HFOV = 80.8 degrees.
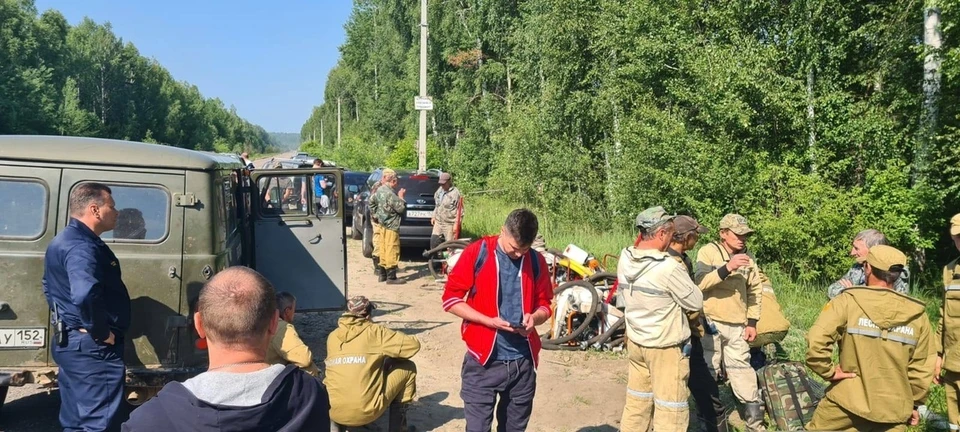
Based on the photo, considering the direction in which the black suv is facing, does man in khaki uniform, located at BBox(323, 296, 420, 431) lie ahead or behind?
behind

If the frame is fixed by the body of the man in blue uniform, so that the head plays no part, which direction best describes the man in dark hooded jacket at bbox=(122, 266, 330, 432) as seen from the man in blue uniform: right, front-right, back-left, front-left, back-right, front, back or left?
right

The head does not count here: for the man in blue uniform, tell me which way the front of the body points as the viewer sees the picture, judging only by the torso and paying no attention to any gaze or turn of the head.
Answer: to the viewer's right

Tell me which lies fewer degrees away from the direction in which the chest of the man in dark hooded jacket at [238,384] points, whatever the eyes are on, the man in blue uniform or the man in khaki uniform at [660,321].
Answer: the man in blue uniform

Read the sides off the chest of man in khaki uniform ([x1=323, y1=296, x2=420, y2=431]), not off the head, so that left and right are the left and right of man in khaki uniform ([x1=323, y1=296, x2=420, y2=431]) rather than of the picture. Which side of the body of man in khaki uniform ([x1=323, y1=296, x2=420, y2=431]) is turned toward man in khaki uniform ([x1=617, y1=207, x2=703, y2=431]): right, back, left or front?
right

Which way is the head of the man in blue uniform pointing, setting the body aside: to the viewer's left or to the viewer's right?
to the viewer's right

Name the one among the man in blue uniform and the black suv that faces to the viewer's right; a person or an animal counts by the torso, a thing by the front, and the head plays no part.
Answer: the man in blue uniform

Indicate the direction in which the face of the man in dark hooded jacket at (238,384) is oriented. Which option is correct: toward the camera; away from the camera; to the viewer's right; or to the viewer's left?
away from the camera

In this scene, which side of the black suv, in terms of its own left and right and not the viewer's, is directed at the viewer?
back

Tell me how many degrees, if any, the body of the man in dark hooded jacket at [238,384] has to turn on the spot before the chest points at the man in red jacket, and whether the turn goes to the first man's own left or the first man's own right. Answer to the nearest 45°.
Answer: approximately 45° to the first man's own right

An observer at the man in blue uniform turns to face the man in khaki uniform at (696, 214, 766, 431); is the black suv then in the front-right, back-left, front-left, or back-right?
front-left

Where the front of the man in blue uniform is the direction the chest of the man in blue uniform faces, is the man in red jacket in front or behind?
in front

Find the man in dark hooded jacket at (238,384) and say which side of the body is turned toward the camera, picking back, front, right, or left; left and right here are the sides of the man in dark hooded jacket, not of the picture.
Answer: back

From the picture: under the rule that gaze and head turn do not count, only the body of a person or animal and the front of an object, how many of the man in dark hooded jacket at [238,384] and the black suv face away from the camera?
2

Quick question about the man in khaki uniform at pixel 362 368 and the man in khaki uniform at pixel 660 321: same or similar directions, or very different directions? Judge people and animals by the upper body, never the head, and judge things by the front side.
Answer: same or similar directions

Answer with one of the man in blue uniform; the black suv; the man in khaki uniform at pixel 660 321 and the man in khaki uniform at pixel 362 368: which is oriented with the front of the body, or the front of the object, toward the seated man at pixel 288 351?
the man in blue uniform
